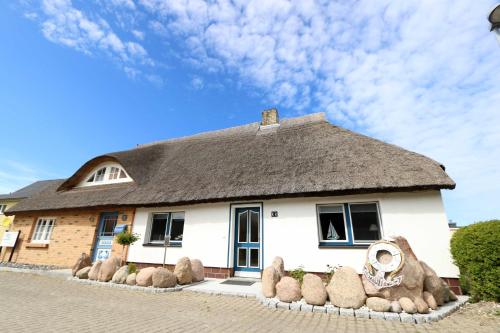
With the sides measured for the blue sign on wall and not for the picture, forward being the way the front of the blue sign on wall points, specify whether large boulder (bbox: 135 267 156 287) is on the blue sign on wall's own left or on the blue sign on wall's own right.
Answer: on the blue sign on wall's own left

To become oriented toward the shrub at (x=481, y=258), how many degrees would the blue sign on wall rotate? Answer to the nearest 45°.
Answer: approximately 90° to its left

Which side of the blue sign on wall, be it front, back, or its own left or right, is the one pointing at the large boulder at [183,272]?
left

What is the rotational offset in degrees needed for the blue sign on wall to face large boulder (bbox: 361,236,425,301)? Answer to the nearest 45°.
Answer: approximately 90° to its left

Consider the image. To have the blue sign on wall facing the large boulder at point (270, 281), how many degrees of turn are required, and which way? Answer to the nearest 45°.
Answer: approximately 90° to its left

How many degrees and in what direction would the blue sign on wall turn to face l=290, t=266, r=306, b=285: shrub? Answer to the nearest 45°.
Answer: approximately 90° to its left

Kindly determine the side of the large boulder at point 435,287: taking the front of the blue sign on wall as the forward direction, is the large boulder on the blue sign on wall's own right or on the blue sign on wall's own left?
on the blue sign on wall's own left

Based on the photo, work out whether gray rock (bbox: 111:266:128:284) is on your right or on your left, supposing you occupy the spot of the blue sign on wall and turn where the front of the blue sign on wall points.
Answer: on your left

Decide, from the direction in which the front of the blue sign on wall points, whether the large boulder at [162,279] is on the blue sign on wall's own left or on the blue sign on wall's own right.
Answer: on the blue sign on wall's own left

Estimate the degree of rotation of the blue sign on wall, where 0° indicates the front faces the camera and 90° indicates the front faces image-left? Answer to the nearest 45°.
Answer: approximately 45°

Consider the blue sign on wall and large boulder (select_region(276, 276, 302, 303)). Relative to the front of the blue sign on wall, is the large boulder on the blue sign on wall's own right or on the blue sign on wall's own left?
on the blue sign on wall's own left

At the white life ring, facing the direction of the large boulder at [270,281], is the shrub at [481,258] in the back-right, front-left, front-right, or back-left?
back-right

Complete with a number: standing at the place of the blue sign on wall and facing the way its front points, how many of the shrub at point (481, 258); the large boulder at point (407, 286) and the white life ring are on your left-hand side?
3

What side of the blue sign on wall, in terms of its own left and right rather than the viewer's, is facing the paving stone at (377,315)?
left
